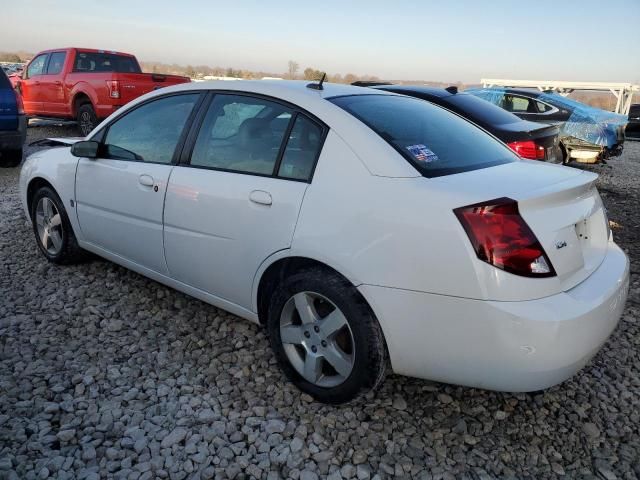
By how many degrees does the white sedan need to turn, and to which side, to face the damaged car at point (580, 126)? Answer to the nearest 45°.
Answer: approximately 90° to its right

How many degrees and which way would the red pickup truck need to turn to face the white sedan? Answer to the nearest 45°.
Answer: approximately 135° to its left

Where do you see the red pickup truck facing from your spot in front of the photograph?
facing away from the viewer and to the left of the viewer

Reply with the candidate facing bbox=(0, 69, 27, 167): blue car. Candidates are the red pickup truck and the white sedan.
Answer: the white sedan

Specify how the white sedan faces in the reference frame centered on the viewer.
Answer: facing away from the viewer and to the left of the viewer

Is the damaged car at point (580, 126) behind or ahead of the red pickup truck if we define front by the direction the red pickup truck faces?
behind

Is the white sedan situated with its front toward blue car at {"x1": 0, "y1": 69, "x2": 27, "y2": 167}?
yes
